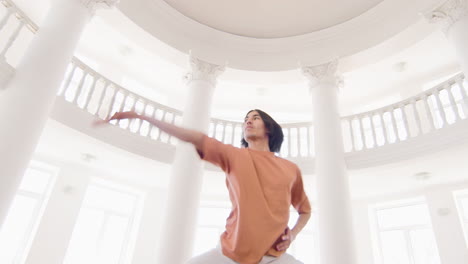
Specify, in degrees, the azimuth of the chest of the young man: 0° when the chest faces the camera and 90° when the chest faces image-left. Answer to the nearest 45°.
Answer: approximately 0°

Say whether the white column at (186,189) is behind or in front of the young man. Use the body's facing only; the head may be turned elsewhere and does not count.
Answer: behind

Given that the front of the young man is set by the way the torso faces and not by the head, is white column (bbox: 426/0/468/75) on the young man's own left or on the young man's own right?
on the young man's own left

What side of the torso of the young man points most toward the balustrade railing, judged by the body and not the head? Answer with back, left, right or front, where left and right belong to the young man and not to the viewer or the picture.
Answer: back
